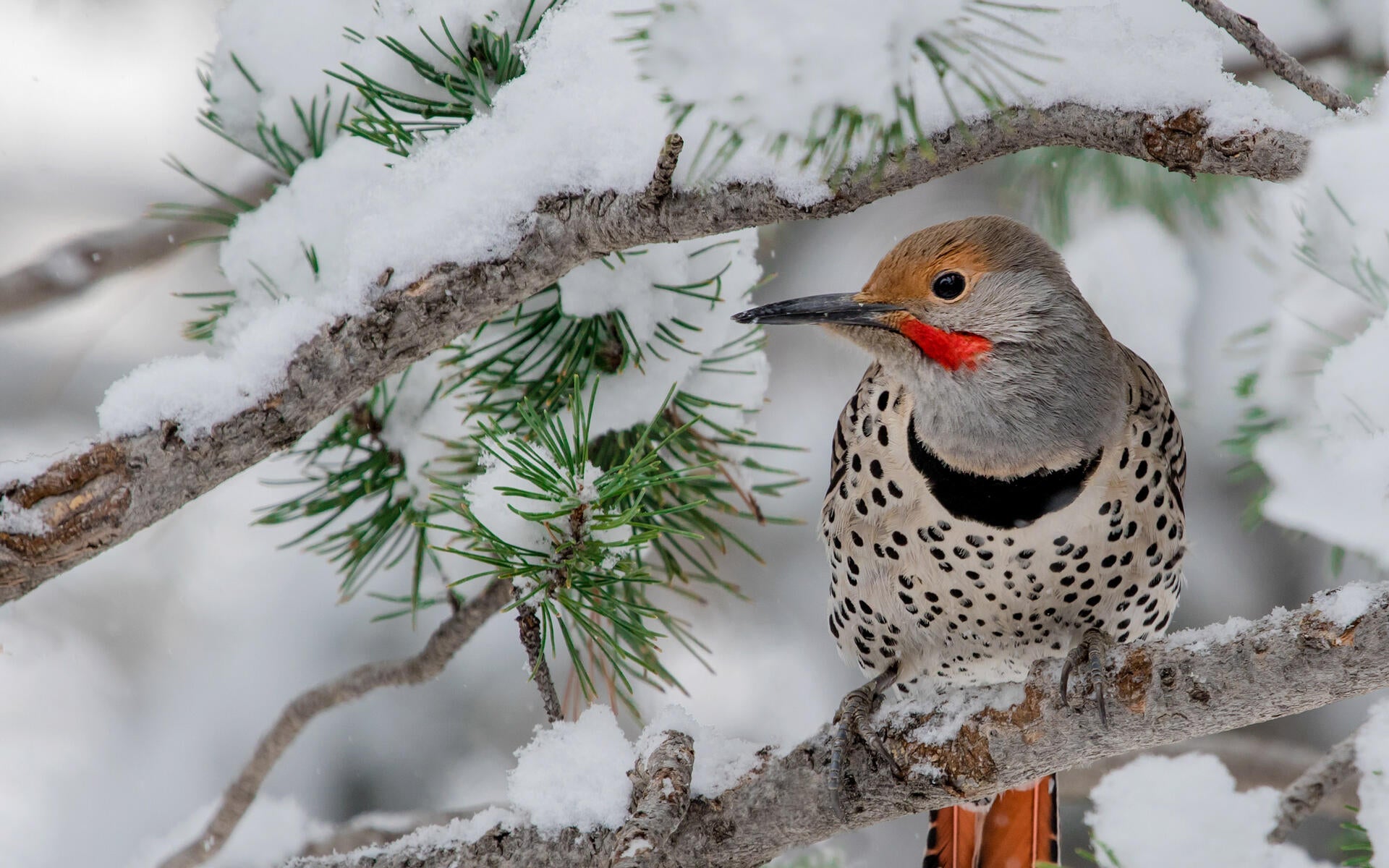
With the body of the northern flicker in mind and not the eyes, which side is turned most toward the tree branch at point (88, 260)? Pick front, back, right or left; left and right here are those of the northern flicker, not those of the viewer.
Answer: right

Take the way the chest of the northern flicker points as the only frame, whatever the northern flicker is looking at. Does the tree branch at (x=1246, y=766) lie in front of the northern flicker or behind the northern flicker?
behind

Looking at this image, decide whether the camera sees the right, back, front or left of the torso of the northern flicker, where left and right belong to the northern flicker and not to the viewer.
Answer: front

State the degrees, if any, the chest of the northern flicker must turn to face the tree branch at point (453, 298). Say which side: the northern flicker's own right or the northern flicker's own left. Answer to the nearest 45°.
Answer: approximately 45° to the northern flicker's own right

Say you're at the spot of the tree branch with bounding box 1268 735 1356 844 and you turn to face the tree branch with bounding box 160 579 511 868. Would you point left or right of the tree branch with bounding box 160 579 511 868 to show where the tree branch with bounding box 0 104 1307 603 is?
left
